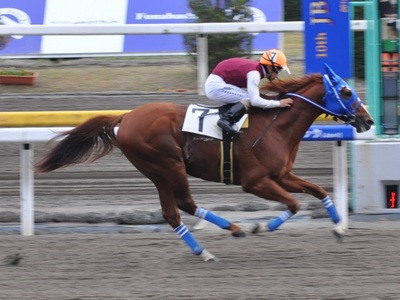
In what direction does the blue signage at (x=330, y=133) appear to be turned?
toward the camera

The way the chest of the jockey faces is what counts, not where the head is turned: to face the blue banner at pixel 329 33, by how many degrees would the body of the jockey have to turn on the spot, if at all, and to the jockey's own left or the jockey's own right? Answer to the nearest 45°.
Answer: approximately 45° to the jockey's own left

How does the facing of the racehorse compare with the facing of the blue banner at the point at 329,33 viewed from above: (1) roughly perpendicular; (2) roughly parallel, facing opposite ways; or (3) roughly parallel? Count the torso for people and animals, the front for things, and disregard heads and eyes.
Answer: roughly perpendicular

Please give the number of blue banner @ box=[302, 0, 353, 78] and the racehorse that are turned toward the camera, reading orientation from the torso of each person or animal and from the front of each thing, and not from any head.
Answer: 1

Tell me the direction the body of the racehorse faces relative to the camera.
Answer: to the viewer's right

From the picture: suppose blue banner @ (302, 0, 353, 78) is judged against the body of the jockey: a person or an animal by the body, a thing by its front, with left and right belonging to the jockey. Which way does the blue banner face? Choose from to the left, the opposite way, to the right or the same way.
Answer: to the right

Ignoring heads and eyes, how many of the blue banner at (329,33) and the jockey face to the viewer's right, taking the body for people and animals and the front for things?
1

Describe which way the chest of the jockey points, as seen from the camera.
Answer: to the viewer's right

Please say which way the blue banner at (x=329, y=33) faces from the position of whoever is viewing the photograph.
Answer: facing the viewer

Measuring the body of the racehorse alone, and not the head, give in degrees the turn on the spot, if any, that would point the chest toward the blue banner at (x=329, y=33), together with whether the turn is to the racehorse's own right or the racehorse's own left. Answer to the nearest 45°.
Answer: approximately 45° to the racehorse's own left

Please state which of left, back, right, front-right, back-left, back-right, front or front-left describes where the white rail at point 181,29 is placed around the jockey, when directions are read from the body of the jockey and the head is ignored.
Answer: left

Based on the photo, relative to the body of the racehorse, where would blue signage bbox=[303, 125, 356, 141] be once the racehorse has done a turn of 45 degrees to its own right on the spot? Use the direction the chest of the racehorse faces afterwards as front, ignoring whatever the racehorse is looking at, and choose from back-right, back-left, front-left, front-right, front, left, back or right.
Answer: left

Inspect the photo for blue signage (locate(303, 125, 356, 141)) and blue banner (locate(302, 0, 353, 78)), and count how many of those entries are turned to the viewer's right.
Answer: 0
